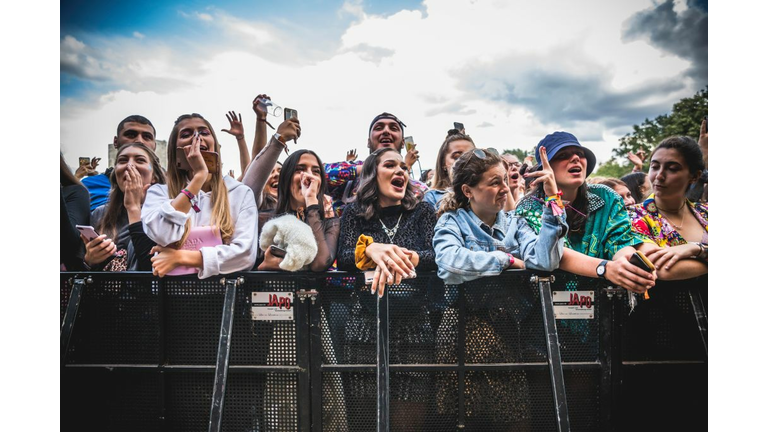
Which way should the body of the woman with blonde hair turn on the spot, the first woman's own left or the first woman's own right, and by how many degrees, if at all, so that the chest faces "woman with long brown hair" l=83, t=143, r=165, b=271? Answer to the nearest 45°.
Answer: approximately 135° to the first woman's own right

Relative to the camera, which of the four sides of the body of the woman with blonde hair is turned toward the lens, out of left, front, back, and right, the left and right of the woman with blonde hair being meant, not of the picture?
front

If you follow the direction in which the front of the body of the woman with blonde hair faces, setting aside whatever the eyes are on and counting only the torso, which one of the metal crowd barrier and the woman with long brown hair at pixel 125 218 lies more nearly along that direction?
the metal crowd barrier
